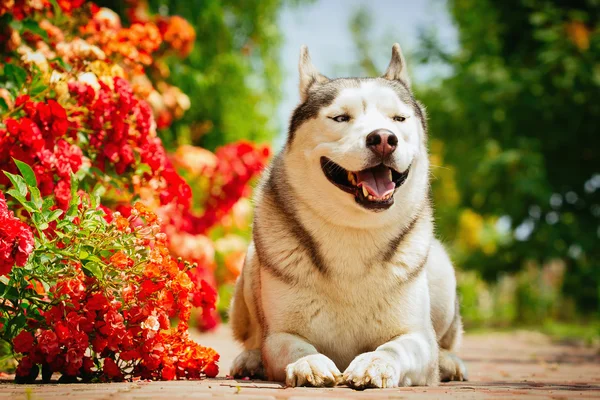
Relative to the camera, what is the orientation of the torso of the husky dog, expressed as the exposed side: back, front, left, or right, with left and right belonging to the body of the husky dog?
front

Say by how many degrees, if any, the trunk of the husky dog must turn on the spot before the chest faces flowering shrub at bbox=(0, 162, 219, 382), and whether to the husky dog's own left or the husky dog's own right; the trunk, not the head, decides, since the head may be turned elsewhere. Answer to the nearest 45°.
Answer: approximately 90° to the husky dog's own right

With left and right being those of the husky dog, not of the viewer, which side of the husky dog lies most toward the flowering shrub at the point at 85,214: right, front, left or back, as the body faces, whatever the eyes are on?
right

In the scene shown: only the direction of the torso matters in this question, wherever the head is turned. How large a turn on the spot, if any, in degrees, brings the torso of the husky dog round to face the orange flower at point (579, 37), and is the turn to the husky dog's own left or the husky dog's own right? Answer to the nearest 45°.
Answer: approximately 135° to the husky dog's own left

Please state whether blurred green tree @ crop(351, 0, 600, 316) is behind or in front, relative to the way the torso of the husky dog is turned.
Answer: behind

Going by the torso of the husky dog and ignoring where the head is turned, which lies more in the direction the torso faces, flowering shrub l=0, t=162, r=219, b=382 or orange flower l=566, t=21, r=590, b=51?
the flowering shrub

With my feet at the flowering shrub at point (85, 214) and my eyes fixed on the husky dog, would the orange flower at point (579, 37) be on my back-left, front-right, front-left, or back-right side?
front-left

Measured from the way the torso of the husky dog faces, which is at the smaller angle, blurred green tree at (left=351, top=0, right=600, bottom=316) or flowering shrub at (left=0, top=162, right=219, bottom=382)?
the flowering shrub

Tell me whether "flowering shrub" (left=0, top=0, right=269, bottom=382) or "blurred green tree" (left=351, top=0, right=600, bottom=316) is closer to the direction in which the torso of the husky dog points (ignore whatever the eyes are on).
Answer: the flowering shrub
